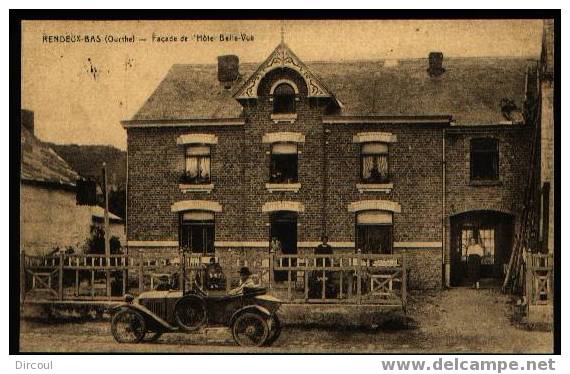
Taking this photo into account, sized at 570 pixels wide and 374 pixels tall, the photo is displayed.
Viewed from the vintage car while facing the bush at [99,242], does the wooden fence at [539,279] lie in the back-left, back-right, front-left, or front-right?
back-right

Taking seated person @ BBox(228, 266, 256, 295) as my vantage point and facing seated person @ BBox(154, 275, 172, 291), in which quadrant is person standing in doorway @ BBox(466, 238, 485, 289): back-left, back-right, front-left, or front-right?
back-right

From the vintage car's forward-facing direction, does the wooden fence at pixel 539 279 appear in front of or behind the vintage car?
behind

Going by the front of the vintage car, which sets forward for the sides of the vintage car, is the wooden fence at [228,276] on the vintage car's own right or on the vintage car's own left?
on the vintage car's own right

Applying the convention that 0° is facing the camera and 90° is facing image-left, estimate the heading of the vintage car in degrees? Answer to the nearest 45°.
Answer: approximately 90°

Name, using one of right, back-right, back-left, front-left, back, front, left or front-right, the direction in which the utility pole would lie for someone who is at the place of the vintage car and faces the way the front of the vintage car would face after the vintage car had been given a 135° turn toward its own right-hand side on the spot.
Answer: left

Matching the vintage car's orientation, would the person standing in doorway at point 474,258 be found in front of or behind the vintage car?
behind
